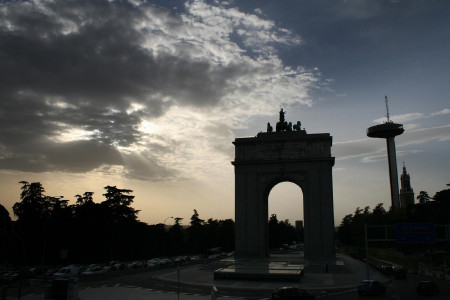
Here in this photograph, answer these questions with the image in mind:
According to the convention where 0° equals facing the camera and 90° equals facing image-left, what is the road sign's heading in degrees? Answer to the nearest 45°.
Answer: approximately 0°

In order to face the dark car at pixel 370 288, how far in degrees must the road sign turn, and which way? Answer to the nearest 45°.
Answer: approximately 45° to its right

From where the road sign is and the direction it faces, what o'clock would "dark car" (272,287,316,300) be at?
The dark car is roughly at 1 o'clock from the road sign.
